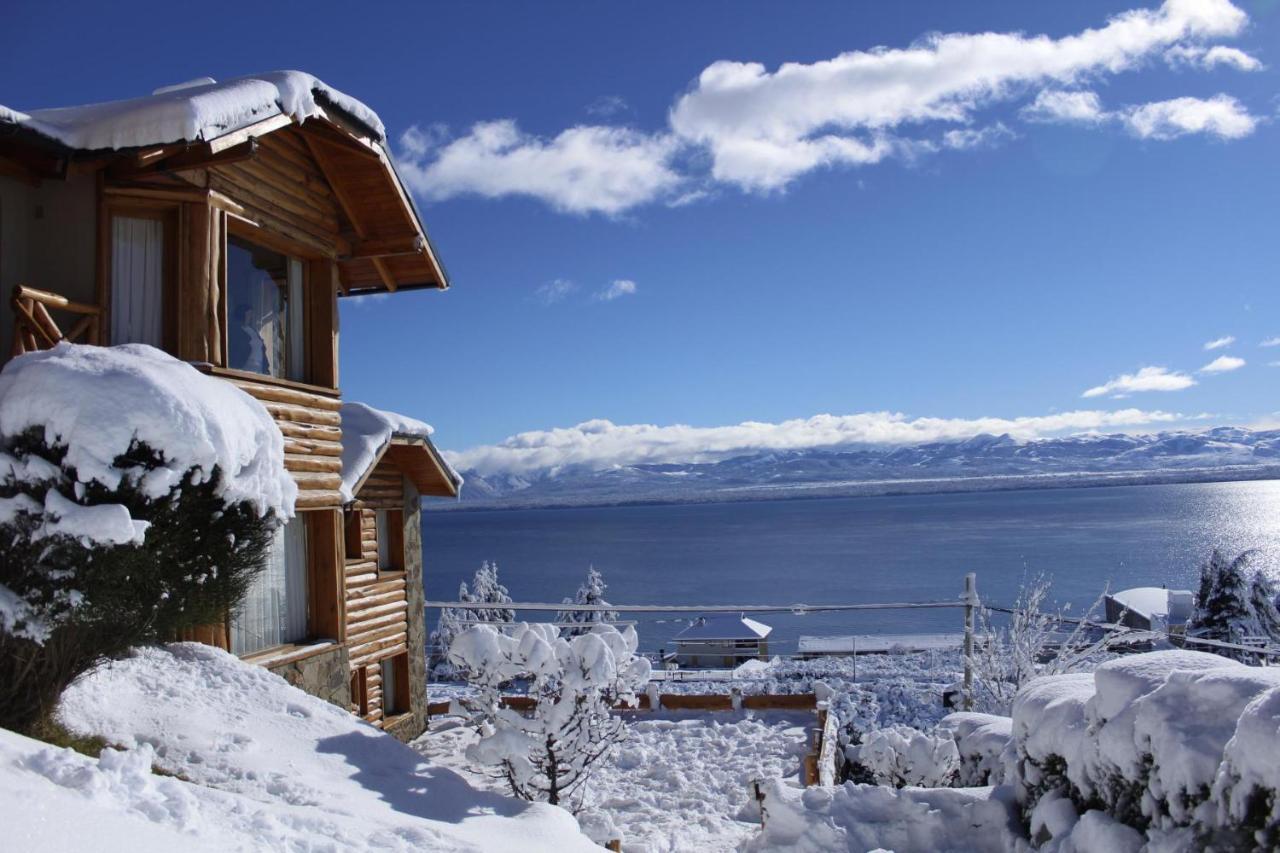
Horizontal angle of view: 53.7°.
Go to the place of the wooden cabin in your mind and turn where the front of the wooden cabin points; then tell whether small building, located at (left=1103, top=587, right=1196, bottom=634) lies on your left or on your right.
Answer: on your left

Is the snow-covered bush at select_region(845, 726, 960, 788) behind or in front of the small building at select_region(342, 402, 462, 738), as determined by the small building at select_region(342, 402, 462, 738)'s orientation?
in front

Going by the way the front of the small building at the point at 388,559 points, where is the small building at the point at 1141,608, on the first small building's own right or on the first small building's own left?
on the first small building's own left

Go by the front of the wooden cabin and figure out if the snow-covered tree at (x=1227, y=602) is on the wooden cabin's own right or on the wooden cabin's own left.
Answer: on the wooden cabin's own left

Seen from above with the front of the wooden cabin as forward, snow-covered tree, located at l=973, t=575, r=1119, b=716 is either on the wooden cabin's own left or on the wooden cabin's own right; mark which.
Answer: on the wooden cabin's own left

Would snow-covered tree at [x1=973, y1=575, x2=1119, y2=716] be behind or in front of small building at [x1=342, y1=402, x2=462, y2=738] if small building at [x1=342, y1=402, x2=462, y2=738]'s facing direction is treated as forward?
in front

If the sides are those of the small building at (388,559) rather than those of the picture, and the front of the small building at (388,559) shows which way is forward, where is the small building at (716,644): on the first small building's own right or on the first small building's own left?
on the first small building's own left

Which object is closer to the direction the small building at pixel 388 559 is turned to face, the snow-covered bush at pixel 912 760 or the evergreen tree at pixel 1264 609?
the snow-covered bush

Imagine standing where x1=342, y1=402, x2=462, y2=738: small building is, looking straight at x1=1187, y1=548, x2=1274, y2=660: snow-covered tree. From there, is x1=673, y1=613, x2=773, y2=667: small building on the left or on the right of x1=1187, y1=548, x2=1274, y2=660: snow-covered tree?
left

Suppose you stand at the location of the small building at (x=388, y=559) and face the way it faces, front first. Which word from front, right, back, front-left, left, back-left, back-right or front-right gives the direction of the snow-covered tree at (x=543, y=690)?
front-right

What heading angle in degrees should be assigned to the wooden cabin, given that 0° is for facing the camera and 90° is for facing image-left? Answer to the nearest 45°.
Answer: approximately 315°
